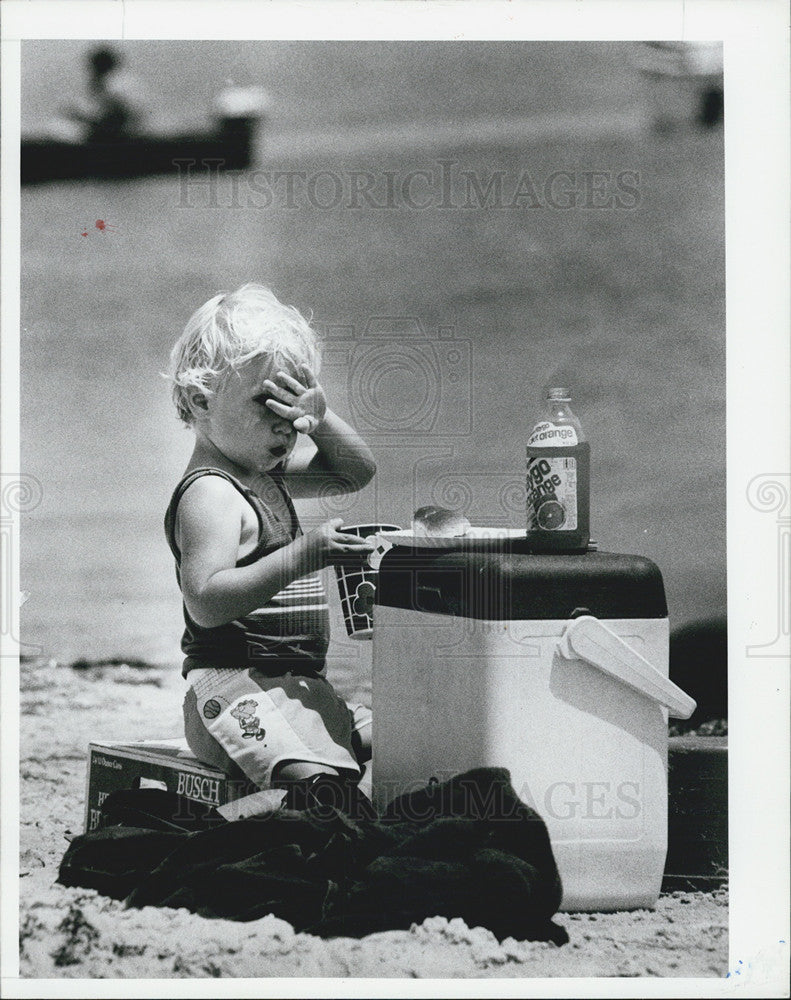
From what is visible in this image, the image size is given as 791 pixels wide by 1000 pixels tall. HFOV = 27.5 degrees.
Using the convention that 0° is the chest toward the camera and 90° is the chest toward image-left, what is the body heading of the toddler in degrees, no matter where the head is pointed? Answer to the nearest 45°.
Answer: approximately 315°

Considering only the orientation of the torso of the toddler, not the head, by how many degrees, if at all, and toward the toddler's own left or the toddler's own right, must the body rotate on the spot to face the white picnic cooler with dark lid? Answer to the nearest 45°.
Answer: approximately 45° to the toddler's own left

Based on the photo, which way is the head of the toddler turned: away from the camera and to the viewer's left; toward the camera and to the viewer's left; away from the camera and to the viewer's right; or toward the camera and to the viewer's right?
toward the camera and to the viewer's right
